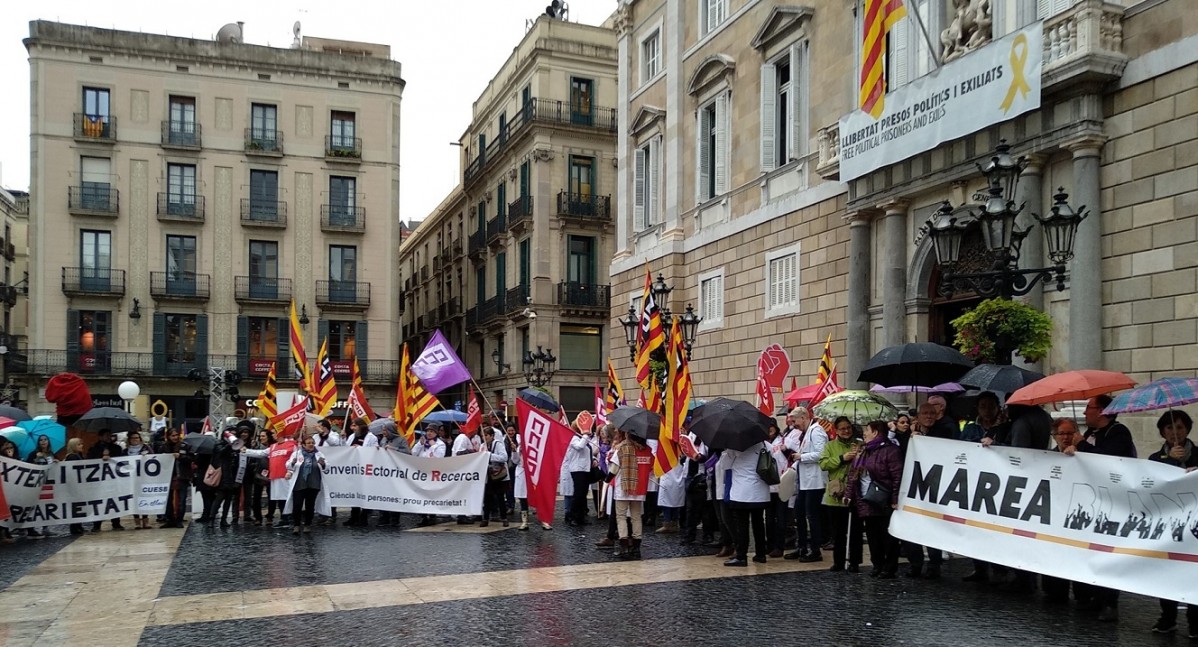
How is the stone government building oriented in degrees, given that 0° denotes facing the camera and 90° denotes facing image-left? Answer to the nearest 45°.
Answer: approximately 45°

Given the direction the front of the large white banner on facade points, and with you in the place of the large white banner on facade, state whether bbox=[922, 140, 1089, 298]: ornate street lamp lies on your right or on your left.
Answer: on your left

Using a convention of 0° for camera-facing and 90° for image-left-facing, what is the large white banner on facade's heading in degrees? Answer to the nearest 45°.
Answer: approximately 45°

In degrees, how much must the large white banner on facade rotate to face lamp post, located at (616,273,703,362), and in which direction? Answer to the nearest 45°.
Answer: approximately 90° to its right

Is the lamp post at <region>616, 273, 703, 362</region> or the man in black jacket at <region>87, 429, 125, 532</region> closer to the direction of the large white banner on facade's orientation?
the man in black jacket
